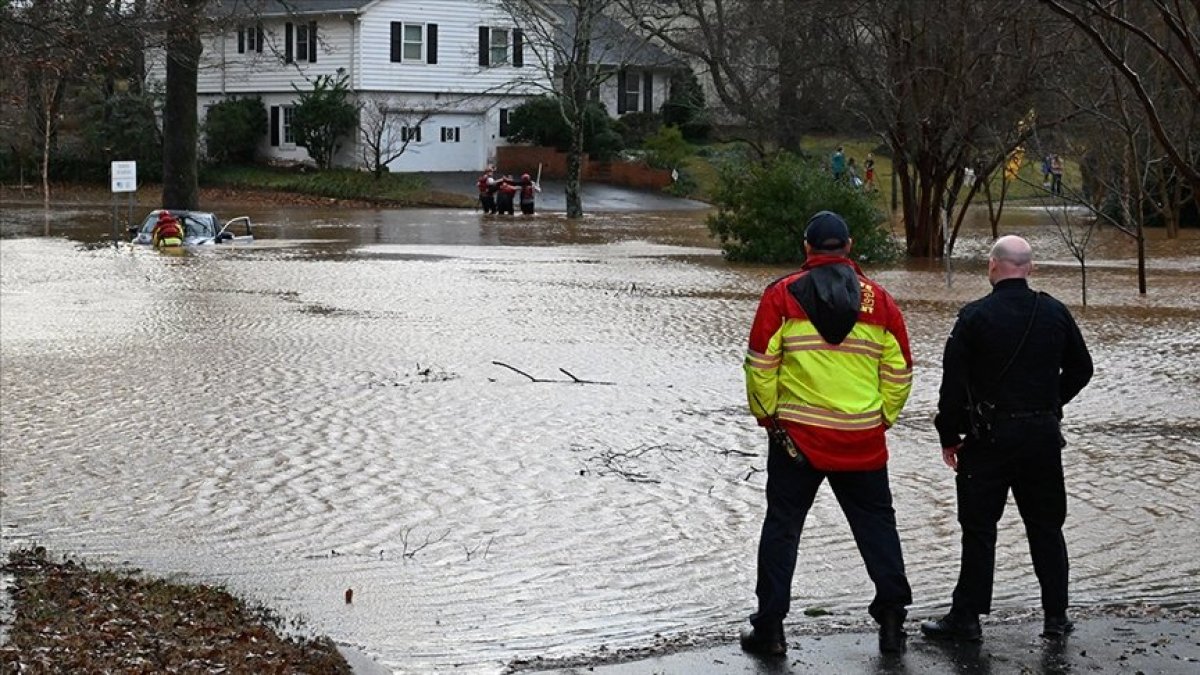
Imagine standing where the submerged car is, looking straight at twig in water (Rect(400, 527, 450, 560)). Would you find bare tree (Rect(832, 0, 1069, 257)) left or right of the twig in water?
left

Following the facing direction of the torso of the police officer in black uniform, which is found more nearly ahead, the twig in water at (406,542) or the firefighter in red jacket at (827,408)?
the twig in water

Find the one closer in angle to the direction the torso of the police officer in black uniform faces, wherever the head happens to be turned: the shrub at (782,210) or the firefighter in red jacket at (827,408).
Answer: the shrub

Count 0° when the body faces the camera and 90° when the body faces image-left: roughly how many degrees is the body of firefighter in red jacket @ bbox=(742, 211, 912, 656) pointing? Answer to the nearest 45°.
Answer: approximately 180°

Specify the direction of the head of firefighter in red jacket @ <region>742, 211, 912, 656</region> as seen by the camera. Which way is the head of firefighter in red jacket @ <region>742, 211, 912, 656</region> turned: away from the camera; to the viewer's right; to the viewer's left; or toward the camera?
away from the camera

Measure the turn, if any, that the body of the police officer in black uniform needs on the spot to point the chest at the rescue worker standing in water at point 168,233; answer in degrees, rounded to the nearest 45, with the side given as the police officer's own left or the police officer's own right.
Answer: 0° — they already face them

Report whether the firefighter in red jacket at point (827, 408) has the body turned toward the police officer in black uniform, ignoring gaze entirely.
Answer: no

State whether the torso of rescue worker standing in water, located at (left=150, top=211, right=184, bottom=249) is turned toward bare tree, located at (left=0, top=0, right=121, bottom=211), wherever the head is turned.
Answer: no

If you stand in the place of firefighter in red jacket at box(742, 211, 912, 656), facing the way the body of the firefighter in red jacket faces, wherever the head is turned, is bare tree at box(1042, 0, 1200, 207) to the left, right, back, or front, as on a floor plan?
front

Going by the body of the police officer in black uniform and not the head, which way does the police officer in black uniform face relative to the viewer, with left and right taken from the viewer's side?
facing away from the viewer and to the left of the viewer
